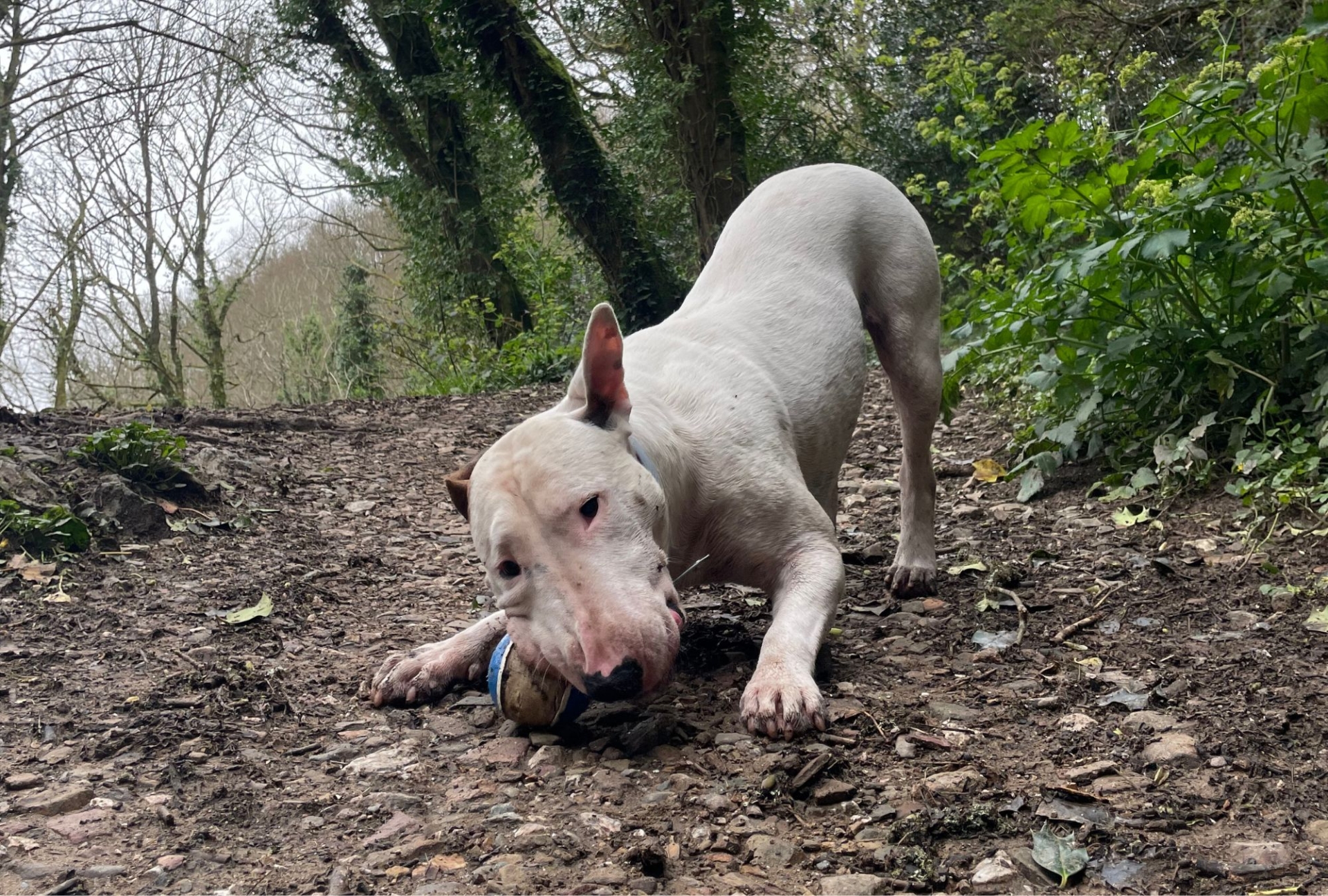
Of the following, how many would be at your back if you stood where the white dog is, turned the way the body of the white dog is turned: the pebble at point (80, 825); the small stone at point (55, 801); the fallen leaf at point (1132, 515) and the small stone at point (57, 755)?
1

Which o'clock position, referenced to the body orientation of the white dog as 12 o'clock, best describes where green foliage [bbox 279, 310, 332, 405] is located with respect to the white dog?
The green foliage is roughly at 4 o'clock from the white dog.

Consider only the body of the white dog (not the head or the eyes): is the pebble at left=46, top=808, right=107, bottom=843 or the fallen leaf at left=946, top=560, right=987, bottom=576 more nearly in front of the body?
the pebble

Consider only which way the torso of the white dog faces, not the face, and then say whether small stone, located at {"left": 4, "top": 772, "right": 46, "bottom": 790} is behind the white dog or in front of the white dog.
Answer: in front

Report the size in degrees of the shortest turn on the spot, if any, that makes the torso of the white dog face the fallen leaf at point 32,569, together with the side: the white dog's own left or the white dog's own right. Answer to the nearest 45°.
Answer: approximately 90° to the white dog's own right

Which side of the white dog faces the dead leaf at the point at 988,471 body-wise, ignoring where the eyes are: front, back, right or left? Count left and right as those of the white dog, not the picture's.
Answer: back

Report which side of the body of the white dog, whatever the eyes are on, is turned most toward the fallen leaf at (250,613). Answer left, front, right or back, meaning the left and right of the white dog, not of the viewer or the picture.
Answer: right

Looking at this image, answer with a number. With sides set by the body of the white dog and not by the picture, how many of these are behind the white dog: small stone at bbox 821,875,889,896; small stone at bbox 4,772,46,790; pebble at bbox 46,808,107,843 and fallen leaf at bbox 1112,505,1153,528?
1

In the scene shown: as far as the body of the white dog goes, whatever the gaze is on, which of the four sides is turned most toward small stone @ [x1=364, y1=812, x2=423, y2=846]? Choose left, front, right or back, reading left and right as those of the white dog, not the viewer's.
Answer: front

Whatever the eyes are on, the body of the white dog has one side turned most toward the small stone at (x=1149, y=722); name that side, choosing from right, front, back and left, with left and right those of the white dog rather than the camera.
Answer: left
